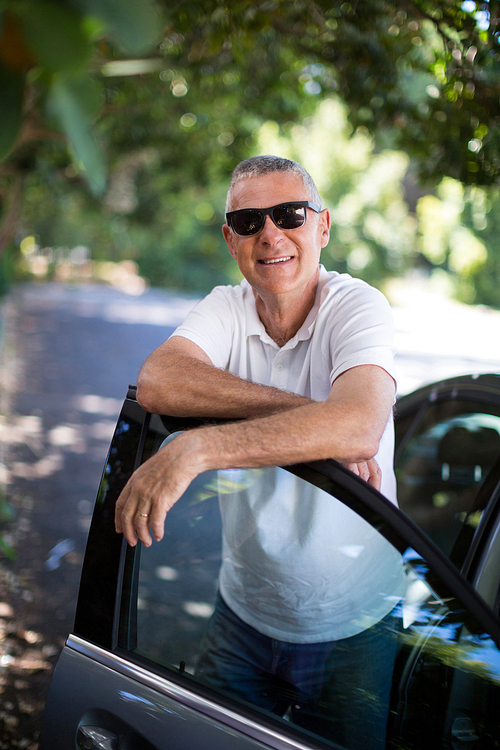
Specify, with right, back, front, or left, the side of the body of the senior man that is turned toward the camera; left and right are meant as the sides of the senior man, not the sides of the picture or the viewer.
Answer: front

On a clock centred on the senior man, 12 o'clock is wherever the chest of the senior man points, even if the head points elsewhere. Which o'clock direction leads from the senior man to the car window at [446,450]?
The car window is roughly at 7 o'clock from the senior man.
